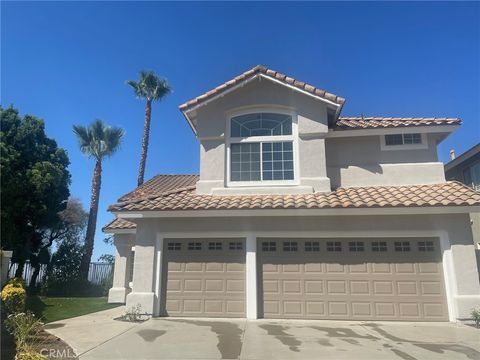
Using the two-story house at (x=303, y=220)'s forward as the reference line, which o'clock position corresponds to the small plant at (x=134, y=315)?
The small plant is roughly at 3 o'clock from the two-story house.

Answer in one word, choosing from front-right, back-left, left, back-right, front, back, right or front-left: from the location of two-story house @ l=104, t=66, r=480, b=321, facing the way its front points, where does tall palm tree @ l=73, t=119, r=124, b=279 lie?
back-right

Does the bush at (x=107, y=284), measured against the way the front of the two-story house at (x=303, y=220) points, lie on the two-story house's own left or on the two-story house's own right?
on the two-story house's own right

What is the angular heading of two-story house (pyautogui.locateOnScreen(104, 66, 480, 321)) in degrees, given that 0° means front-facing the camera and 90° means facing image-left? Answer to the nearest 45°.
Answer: approximately 0°

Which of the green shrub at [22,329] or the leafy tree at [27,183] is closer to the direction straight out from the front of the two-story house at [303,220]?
the green shrub

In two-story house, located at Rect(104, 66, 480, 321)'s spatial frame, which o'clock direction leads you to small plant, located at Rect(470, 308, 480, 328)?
The small plant is roughly at 9 o'clock from the two-story house.

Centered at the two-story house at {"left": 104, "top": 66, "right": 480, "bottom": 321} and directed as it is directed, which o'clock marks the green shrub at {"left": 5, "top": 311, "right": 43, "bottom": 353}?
The green shrub is roughly at 2 o'clock from the two-story house.

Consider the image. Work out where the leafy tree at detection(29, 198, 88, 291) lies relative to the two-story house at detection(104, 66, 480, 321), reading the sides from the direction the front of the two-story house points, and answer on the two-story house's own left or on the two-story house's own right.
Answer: on the two-story house's own right

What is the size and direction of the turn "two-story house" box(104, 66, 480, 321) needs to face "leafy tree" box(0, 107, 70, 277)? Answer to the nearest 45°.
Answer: approximately 135° to its right

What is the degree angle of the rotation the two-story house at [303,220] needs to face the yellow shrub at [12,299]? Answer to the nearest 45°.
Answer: approximately 90° to its right

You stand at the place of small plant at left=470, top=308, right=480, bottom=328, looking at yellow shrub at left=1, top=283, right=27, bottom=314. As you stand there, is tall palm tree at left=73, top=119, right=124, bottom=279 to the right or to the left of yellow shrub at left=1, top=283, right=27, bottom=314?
right
